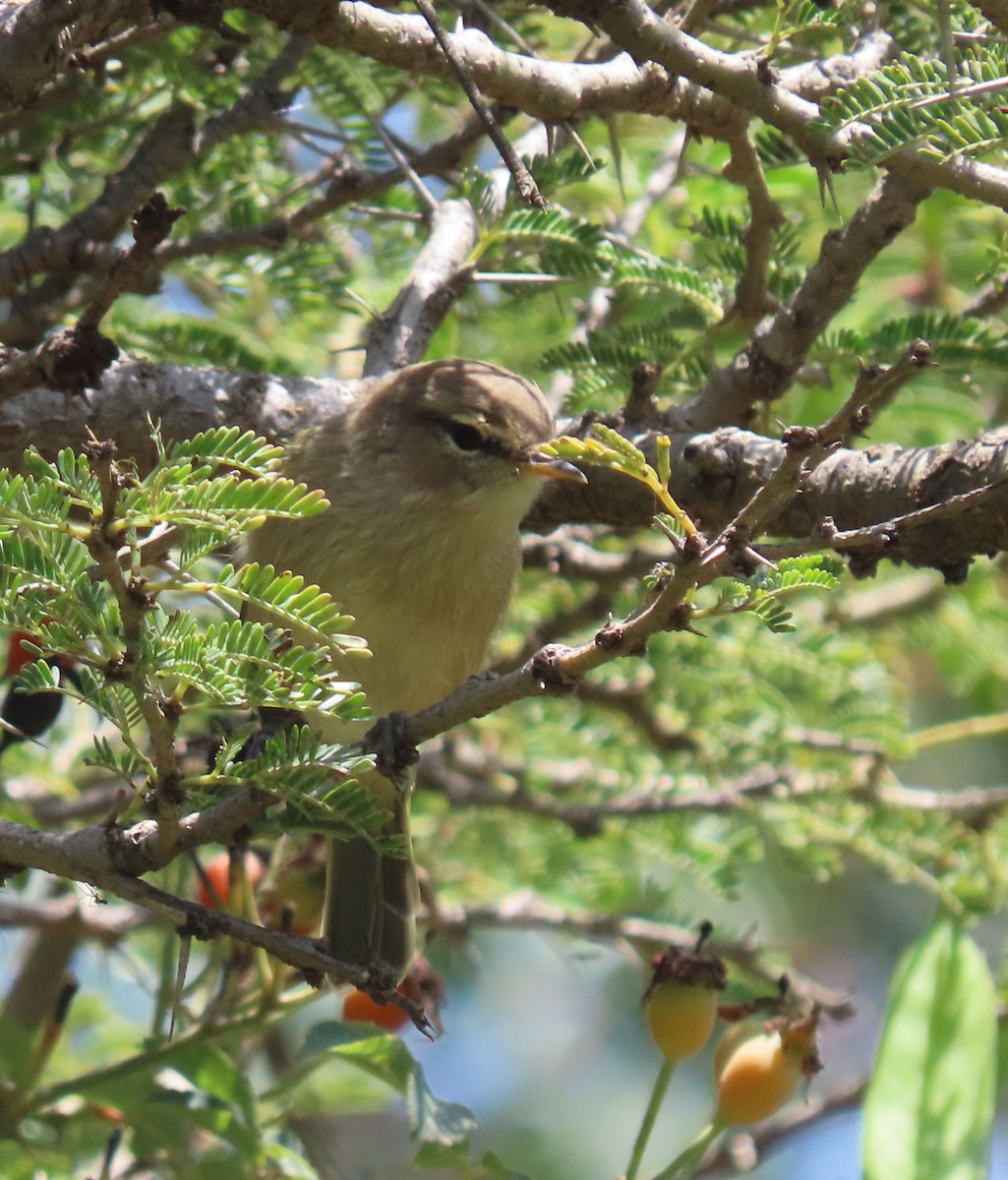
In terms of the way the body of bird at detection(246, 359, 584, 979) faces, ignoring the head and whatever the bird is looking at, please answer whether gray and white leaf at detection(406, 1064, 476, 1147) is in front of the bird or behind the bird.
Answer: in front

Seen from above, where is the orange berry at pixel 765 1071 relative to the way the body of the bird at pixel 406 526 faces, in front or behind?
in front

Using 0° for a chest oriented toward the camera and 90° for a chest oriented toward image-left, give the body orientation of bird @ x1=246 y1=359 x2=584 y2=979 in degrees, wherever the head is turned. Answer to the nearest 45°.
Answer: approximately 315°

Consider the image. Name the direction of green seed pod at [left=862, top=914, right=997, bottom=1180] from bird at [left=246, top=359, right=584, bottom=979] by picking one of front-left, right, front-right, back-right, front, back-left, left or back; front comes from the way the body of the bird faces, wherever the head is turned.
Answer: front
